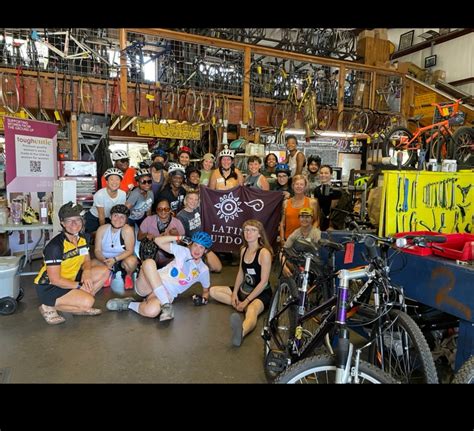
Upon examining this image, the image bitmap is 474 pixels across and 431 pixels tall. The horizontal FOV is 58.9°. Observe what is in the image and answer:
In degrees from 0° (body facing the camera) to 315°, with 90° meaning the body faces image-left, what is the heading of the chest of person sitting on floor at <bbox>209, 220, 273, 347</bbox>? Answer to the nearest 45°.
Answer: approximately 45°

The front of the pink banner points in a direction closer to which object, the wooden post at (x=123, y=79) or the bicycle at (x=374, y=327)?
the bicycle

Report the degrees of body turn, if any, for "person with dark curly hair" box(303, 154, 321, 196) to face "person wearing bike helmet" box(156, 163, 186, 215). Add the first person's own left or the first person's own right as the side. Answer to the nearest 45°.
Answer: approximately 45° to the first person's own right

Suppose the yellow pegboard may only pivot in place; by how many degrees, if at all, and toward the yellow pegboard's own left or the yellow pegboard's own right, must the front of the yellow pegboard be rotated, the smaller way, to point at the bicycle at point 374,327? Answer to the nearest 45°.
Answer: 0° — it already faces it

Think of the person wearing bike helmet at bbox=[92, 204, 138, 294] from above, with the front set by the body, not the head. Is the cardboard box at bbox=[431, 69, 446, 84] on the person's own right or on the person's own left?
on the person's own left

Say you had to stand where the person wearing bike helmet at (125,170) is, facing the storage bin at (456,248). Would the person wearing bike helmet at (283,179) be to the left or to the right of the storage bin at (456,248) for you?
left

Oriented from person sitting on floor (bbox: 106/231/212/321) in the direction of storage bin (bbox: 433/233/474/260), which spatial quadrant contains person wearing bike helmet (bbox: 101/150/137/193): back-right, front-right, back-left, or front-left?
back-left

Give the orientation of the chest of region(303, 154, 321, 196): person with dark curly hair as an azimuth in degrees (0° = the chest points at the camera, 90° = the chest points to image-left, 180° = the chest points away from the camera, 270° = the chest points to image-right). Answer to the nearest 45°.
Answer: approximately 0°
